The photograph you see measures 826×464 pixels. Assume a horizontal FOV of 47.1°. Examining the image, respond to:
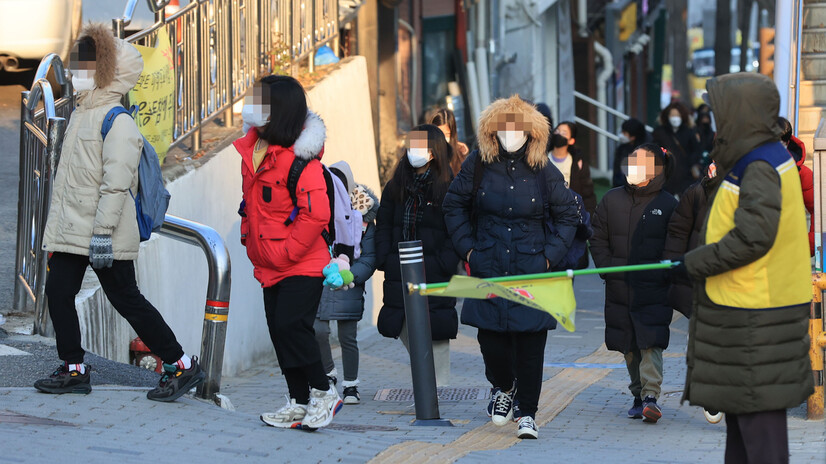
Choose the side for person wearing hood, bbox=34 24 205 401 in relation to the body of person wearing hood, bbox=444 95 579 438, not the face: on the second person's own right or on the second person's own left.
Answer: on the second person's own right

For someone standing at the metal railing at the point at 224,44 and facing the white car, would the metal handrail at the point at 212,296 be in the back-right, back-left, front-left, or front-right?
back-left

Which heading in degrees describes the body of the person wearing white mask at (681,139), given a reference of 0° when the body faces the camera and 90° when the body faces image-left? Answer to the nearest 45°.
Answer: approximately 0°

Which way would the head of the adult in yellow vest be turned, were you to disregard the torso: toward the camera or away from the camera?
away from the camera

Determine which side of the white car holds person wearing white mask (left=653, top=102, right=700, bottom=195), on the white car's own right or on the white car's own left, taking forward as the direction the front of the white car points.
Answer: on the white car's own right

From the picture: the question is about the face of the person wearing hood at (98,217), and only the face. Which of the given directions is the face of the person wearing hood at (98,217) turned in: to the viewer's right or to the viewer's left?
to the viewer's left

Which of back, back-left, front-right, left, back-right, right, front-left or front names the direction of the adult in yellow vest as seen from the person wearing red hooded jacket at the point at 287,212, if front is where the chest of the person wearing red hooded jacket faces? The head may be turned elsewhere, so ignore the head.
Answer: left

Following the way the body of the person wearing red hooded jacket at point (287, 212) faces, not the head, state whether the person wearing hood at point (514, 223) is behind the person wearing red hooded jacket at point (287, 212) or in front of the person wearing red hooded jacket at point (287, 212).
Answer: behind
